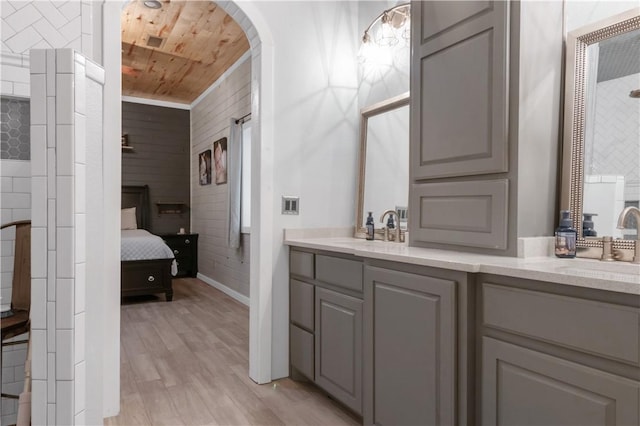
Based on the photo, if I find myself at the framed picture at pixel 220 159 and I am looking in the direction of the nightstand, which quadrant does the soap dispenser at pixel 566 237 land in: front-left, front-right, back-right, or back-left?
back-left

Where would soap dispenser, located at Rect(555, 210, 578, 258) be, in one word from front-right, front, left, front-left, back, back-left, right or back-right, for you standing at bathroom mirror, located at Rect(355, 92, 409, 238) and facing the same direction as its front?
left

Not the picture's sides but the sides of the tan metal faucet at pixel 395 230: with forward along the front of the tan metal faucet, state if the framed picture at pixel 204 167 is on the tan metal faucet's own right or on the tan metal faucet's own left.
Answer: on the tan metal faucet's own right

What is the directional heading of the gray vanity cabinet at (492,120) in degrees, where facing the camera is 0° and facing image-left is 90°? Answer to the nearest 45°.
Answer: approximately 45°

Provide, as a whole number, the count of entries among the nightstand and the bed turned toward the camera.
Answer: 2

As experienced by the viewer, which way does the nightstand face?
facing the viewer

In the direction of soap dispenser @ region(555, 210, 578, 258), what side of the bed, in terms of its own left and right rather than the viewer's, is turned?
front

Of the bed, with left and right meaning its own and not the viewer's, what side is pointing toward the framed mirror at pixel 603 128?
front

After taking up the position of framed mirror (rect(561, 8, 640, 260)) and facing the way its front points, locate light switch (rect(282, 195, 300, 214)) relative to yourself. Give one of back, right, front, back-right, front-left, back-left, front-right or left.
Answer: front-right

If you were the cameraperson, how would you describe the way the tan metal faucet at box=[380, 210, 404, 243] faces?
facing the viewer and to the left of the viewer

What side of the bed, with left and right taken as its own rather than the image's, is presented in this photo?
front
